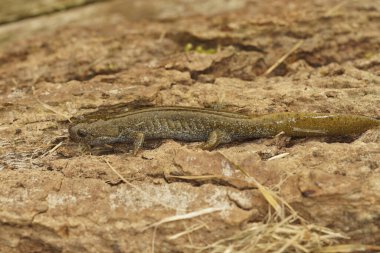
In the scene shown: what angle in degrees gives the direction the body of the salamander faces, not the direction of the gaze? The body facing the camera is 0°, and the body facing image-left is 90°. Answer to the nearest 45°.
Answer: approximately 90°

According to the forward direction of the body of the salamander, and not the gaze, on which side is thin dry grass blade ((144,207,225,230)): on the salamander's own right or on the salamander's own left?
on the salamander's own left
